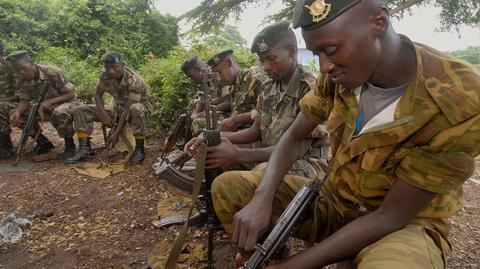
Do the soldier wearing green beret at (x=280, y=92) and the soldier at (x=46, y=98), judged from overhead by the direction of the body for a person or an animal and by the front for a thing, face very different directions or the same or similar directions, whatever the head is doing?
same or similar directions

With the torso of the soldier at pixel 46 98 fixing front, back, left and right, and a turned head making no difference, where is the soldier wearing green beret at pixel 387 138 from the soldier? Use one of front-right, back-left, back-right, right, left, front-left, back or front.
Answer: front-left

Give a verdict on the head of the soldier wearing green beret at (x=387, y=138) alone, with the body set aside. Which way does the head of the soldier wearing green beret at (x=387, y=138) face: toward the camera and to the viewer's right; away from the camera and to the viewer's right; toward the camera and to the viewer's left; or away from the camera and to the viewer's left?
toward the camera and to the viewer's left

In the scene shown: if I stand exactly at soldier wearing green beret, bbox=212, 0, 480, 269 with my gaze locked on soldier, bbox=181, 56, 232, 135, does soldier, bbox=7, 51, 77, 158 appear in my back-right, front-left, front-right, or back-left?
front-left

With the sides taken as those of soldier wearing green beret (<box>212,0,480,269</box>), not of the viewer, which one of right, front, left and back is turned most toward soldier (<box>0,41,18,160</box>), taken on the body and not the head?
right

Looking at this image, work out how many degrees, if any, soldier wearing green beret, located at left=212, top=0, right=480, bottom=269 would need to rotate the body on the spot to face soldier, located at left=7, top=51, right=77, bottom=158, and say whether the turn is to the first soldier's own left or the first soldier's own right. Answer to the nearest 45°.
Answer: approximately 90° to the first soldier's own right

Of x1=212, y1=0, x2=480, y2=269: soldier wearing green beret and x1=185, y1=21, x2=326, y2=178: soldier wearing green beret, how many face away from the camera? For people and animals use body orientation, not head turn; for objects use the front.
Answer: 0

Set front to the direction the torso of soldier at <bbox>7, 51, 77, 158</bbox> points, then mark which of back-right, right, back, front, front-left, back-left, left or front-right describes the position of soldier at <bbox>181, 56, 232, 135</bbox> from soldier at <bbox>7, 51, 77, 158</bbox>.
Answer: left

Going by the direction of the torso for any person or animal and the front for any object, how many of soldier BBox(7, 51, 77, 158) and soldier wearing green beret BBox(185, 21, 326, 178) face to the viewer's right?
0

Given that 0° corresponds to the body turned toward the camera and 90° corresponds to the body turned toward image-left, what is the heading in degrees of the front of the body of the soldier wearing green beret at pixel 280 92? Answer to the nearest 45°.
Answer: approximately 45°

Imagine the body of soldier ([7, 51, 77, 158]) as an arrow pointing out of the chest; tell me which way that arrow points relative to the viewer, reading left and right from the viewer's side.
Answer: facing the viewer and to the left of the viewer

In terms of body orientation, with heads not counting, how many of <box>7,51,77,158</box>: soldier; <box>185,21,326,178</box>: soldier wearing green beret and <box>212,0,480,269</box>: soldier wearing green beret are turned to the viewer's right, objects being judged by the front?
0

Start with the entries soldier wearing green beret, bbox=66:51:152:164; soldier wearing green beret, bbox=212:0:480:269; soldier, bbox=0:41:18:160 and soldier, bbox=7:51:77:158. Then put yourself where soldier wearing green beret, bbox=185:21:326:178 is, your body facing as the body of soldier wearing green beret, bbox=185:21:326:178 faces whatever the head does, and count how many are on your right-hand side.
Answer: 3

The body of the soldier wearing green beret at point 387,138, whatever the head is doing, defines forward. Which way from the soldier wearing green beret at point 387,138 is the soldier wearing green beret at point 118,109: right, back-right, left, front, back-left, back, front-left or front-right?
right

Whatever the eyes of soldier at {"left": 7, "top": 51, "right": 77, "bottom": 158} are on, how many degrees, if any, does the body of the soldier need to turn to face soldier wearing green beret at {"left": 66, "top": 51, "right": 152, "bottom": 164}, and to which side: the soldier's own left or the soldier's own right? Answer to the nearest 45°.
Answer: approximately 90° to the soldier's own left

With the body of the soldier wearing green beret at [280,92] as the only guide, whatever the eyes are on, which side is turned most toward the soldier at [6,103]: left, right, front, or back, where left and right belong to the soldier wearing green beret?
right
